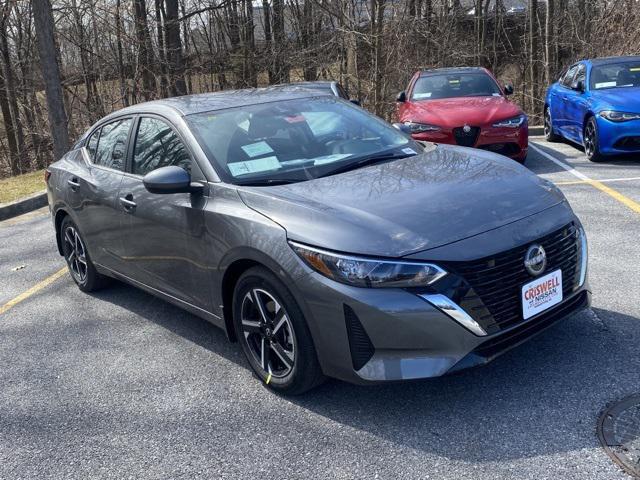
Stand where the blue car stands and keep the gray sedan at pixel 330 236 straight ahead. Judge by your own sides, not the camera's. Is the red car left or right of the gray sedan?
right

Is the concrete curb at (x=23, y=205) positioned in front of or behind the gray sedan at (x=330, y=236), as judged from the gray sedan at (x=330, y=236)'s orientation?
behind

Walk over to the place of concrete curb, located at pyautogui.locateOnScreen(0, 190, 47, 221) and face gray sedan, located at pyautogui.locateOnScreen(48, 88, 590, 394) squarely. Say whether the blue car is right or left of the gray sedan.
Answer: left

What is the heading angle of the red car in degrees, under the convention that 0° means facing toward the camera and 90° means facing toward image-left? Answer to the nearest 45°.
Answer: approximately 0°

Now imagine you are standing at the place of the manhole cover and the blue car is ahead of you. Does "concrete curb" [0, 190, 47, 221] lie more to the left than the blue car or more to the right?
left

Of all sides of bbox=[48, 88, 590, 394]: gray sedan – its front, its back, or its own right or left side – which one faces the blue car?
left

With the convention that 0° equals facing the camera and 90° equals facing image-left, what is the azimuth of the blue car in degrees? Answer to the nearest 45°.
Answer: approximately 315°

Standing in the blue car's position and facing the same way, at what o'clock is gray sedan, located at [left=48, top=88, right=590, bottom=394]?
The gray sedan is roughly at 2 o'clock from the blue car.

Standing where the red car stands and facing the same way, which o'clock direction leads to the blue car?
The blue car is roughly at 8 o'clock from the red car.
